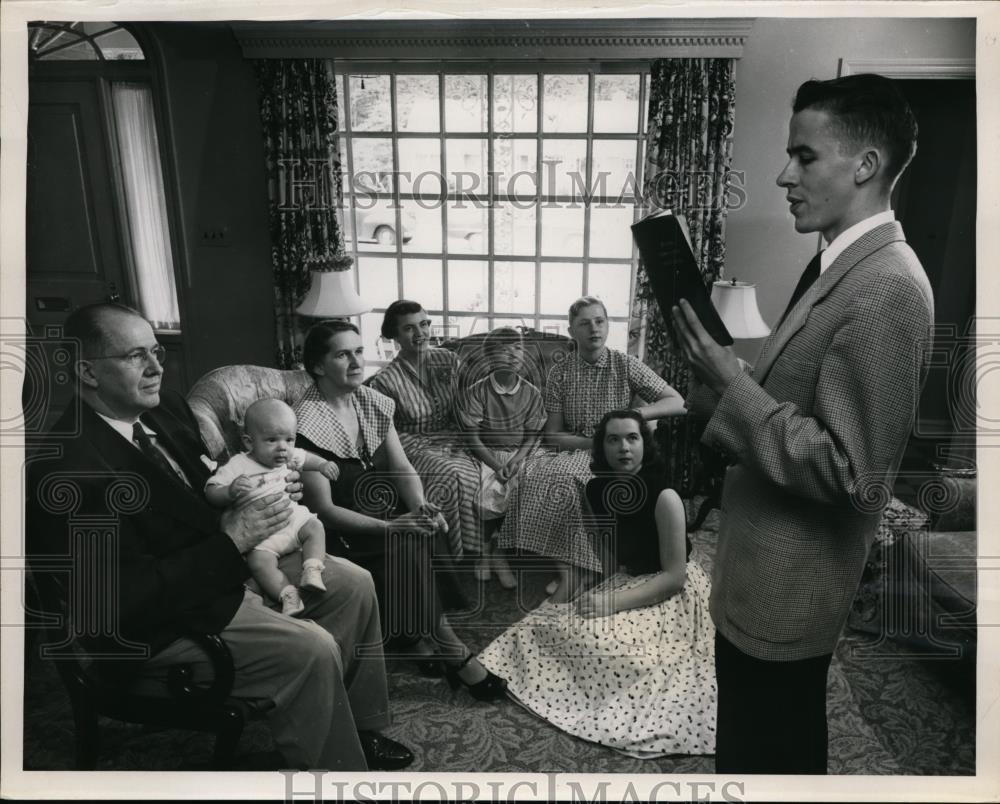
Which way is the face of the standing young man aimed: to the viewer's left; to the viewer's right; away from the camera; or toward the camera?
to the viewer's left

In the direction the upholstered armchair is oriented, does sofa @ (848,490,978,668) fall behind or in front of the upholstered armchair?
in front

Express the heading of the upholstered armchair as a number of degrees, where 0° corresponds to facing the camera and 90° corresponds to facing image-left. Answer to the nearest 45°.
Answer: approximately 315°

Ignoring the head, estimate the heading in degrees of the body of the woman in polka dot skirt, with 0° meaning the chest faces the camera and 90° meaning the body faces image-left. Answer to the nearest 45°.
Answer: approximately 45°

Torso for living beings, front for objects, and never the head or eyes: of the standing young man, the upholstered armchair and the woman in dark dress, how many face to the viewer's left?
1

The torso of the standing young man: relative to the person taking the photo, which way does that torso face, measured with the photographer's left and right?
facing to the left of the viewer

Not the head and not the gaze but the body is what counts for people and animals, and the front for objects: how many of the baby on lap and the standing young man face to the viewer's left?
1

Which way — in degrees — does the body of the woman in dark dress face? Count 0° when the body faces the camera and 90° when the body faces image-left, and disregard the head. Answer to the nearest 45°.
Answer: approximately 315°

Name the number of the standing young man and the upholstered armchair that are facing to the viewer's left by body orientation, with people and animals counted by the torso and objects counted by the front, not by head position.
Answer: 1

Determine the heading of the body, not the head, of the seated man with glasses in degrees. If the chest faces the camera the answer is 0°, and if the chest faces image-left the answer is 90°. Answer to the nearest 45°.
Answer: approximately 315°

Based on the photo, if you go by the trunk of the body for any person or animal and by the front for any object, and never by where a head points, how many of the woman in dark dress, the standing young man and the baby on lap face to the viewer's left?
1
